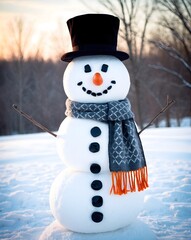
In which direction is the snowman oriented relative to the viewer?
toward the camera
